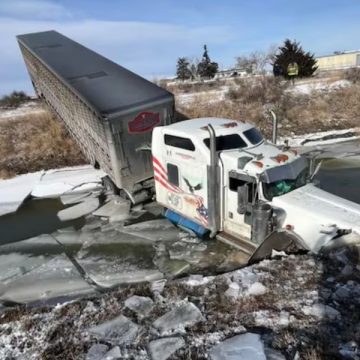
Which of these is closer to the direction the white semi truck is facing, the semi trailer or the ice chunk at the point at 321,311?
the ice chunk

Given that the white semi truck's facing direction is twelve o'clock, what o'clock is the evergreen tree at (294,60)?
The evergreen tree is roughly at 8 o'clock from the white semi truck.

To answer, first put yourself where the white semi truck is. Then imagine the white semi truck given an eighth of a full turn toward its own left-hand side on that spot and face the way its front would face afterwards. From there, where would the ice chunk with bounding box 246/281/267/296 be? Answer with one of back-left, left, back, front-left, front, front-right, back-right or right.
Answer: right

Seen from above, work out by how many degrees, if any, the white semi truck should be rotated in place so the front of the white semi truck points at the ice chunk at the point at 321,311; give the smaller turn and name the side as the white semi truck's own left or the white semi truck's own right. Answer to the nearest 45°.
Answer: approximately 45° to the white semi truck's own right

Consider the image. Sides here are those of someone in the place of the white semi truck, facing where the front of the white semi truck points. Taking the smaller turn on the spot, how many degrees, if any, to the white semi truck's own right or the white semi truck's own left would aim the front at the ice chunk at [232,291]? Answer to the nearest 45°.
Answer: approximately 45° to the white semi truck's own right

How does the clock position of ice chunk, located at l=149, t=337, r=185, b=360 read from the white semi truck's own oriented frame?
The ice chunk is roughly at 2 o'clock from the white semi truck.

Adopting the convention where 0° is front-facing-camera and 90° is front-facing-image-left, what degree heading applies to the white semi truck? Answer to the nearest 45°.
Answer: approximately 315°

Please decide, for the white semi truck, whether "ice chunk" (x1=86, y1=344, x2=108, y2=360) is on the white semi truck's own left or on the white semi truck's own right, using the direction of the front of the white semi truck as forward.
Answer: on the white semi truck's own right

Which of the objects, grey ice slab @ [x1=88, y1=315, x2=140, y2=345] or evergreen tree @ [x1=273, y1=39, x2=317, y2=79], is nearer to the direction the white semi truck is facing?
the grey ice slab

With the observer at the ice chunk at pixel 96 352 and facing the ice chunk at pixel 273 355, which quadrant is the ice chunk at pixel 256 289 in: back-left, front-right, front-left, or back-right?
front-left

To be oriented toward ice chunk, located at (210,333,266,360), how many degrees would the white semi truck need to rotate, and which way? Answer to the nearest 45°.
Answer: approximately 45° to its right

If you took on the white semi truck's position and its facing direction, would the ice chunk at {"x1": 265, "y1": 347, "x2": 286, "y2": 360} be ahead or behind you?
ahead

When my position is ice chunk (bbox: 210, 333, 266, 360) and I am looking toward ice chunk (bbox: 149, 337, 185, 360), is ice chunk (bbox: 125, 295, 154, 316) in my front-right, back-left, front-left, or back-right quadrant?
front-right

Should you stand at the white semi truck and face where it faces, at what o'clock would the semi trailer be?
The semi trailer is roughly at 6 o'clock from the white semi truck.
